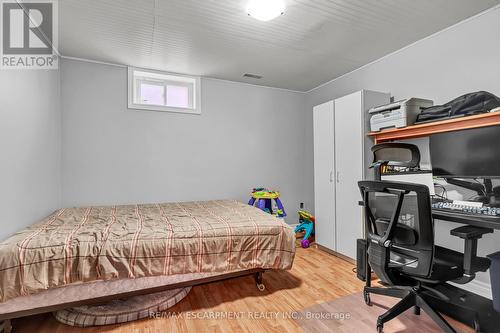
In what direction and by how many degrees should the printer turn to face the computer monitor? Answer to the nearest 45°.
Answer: approximately 90° to its left

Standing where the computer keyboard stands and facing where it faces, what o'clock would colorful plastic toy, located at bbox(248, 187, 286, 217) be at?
The colorful plastic toy is roughly at 2 o'clock from the computer keyboard.

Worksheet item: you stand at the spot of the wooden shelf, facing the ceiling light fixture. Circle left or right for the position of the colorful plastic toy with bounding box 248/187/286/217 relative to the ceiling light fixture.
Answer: right

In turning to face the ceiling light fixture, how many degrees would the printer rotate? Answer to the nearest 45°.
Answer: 0° — it already faces it

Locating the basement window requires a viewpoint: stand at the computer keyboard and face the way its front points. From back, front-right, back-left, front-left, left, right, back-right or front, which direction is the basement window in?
front-right

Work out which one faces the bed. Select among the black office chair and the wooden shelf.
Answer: the wooden shelf

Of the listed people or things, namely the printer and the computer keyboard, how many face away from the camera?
0

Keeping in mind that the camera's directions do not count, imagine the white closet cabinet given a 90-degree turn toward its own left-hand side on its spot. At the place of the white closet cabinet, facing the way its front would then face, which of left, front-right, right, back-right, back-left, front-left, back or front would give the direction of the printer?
front

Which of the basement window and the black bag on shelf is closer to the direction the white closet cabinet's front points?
the basement window

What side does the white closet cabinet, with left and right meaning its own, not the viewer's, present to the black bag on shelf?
left

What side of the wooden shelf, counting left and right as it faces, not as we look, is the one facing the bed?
front

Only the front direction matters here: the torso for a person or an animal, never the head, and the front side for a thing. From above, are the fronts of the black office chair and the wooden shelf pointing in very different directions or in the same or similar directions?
very different directions

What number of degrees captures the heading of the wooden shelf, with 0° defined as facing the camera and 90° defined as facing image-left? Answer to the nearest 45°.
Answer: approximately 45°

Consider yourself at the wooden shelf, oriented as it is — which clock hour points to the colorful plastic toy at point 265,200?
The colorful plastic toy is roughly at 2 o'clock from the wooden shelf.

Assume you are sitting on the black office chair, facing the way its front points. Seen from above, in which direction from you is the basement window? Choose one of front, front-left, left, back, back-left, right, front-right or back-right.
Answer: back-left

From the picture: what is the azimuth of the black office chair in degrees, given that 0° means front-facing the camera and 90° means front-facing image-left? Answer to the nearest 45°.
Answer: approximately 225°

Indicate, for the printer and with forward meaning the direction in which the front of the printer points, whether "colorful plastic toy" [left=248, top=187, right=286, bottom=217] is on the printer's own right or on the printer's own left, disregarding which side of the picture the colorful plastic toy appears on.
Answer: on the printer's own right
